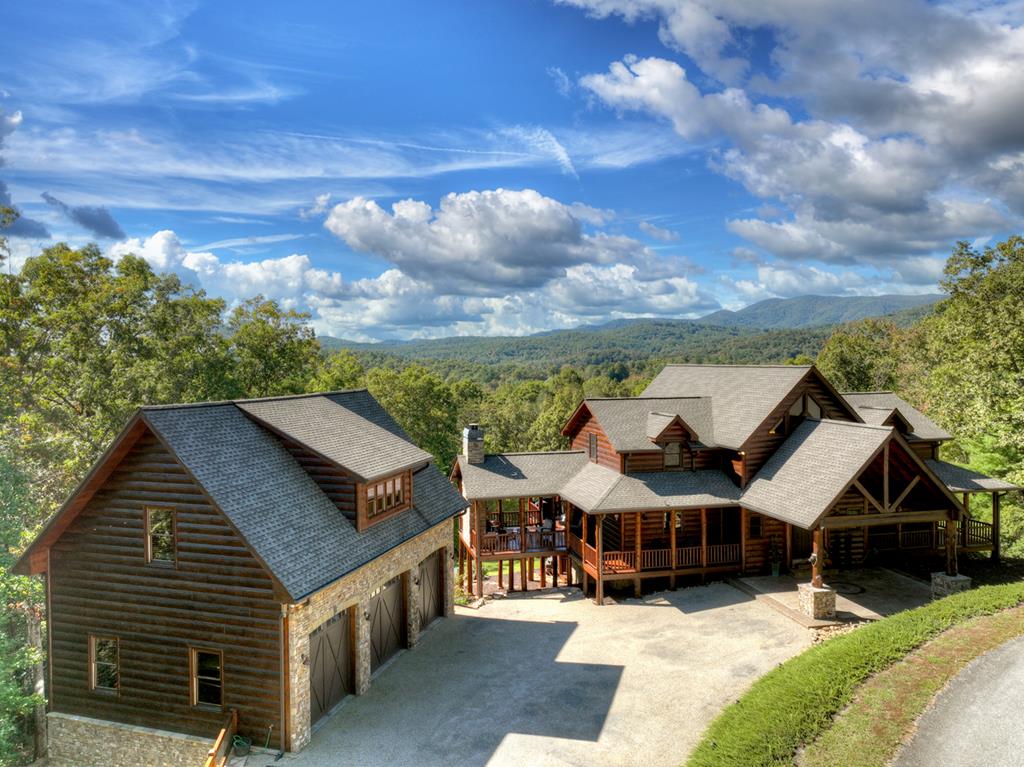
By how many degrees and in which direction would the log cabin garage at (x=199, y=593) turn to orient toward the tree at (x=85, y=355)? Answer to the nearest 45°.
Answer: approximately 135° to its left

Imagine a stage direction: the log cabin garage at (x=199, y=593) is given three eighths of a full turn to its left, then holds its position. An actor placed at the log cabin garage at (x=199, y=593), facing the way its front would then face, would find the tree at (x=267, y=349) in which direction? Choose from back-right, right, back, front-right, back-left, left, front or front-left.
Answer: front

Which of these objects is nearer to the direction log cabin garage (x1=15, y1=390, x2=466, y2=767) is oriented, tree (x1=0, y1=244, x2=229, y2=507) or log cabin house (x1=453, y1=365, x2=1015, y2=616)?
the log cabin house

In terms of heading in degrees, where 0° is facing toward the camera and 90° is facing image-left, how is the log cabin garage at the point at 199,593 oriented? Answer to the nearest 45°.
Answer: approximately 315°

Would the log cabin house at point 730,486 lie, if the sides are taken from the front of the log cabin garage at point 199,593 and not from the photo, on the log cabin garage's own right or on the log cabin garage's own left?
on the log cabin garage's own left
